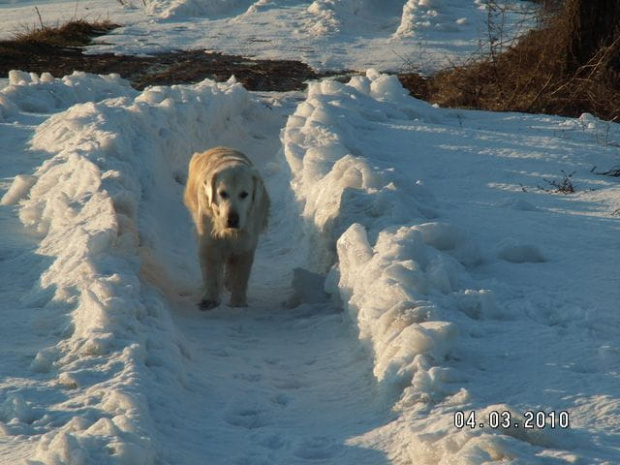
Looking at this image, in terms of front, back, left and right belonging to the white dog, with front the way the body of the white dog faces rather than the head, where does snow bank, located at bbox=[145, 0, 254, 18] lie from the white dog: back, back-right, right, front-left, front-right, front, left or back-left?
back

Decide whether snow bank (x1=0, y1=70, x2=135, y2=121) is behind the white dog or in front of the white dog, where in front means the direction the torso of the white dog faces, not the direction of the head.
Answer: behind

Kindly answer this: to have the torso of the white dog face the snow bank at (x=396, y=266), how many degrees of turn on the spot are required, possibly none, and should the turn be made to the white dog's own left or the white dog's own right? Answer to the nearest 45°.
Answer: approximately 45° to the white dog's own left

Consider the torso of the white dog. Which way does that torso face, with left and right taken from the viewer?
facing the viewer
